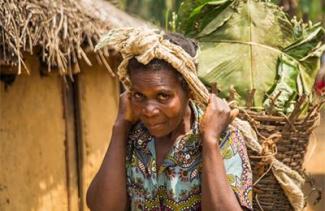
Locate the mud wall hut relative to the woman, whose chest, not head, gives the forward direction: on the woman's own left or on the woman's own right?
on the woman's own right

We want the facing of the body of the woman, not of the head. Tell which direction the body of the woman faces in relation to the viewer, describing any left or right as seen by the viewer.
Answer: facing the viewer and to the left of the viewer

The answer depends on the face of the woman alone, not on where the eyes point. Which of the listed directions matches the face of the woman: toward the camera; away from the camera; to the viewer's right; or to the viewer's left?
toward the camera
